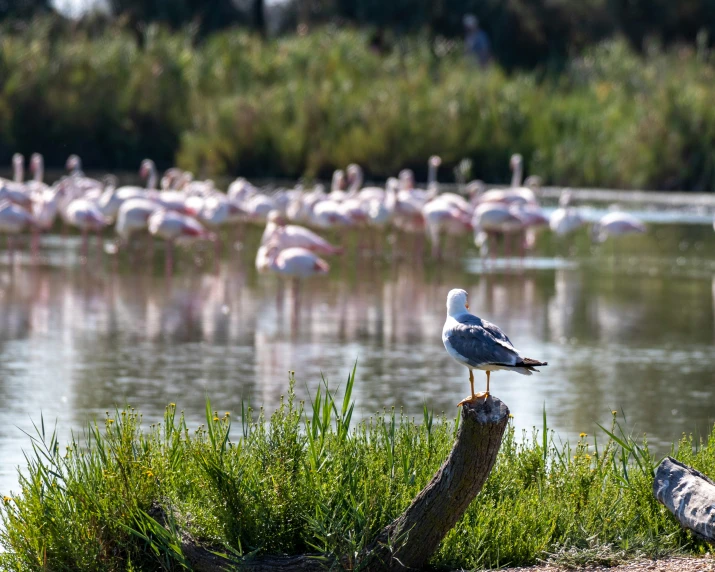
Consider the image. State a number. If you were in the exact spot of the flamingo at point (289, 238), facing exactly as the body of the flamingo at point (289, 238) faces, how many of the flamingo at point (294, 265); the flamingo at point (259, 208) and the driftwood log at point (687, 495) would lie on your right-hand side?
1

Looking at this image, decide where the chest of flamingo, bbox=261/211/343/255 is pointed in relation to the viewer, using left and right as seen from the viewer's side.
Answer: facing to the left of the viewer

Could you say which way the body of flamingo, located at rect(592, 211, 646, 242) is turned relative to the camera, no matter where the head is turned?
to the viewer's left

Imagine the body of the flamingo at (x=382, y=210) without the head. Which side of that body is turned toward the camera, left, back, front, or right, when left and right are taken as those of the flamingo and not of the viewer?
right

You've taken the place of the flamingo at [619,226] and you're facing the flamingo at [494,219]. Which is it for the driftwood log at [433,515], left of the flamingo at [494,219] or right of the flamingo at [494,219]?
left

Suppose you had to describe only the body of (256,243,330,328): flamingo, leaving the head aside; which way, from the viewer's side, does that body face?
to the viewer's left
